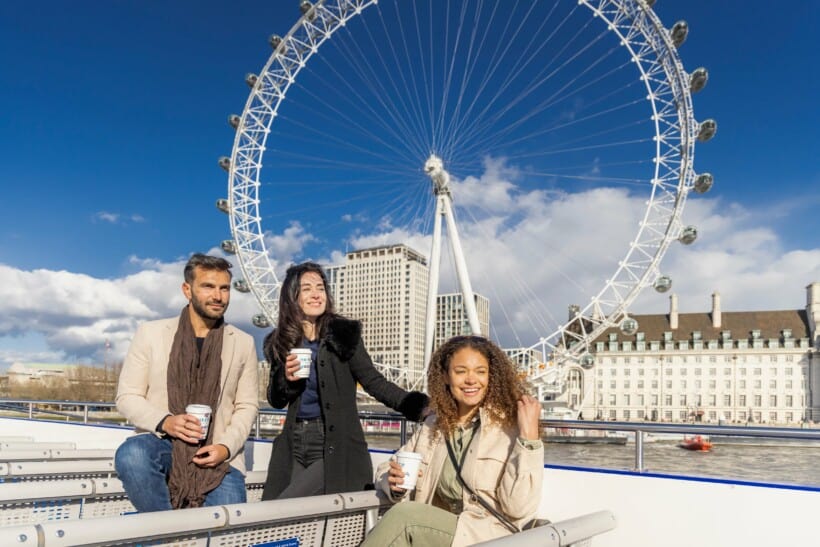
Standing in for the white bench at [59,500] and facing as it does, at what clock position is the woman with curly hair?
The woman with curly hair is roughly at 10 o'clock from the white bench.

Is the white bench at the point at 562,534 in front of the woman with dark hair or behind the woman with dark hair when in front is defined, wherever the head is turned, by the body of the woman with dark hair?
in front

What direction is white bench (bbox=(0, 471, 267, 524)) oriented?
toward the camera

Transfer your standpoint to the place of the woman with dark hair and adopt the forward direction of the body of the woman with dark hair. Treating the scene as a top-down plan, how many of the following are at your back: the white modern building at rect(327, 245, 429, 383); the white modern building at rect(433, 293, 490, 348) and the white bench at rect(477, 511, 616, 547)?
2

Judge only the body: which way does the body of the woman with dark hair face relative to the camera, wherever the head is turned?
toward the camera

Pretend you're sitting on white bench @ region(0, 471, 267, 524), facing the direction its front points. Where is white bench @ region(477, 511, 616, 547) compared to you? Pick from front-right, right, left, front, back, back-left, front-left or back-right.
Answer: front-left

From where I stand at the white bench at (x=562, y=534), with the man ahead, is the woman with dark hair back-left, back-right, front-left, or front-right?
front-right

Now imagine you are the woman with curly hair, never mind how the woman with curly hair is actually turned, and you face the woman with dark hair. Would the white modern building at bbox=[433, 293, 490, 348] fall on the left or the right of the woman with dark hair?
right

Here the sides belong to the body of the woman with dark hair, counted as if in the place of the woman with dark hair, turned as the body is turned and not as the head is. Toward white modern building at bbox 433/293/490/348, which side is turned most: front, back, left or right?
back

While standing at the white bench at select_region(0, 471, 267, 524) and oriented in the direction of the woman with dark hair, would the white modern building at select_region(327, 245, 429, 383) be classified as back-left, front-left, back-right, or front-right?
front-left

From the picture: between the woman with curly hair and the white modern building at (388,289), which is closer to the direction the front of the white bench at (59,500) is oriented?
the woman with curly hair

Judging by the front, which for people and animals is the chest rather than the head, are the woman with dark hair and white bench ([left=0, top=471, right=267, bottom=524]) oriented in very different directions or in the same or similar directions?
same or similar directions

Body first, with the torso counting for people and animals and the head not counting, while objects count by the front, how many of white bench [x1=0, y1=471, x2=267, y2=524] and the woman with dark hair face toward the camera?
2

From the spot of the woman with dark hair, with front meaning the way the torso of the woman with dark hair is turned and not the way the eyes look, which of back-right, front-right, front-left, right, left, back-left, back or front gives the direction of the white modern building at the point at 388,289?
back

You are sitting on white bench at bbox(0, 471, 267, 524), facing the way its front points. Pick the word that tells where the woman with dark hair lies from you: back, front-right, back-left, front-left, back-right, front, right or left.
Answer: left

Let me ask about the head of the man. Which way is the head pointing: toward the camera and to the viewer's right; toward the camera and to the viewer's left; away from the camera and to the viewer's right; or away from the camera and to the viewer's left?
toward the camera and to the viewer's right
